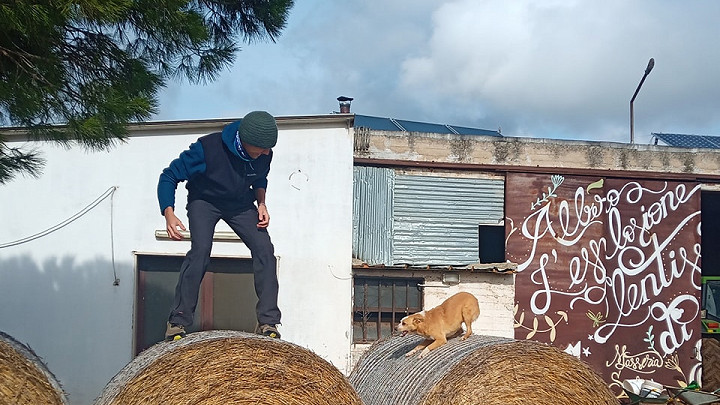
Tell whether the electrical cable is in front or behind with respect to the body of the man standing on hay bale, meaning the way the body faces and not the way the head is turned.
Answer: behind

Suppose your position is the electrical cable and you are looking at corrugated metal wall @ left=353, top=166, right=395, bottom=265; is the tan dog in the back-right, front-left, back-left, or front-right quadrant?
front-right

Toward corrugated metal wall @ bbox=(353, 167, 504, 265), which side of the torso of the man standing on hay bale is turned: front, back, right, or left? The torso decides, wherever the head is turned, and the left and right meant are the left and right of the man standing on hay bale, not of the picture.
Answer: left

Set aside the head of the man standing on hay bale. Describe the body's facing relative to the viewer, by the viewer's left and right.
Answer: facing the viewer and to the right of the viewer

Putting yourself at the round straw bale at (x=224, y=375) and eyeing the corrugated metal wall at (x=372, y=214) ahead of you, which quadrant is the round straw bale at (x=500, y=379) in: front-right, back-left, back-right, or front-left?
front-right

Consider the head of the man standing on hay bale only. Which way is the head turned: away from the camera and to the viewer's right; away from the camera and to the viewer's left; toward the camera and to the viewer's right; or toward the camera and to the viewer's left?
toward the camera and to the viewer's right

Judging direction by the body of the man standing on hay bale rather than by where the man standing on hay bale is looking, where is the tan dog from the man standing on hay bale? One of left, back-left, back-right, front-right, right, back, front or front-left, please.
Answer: front-left
